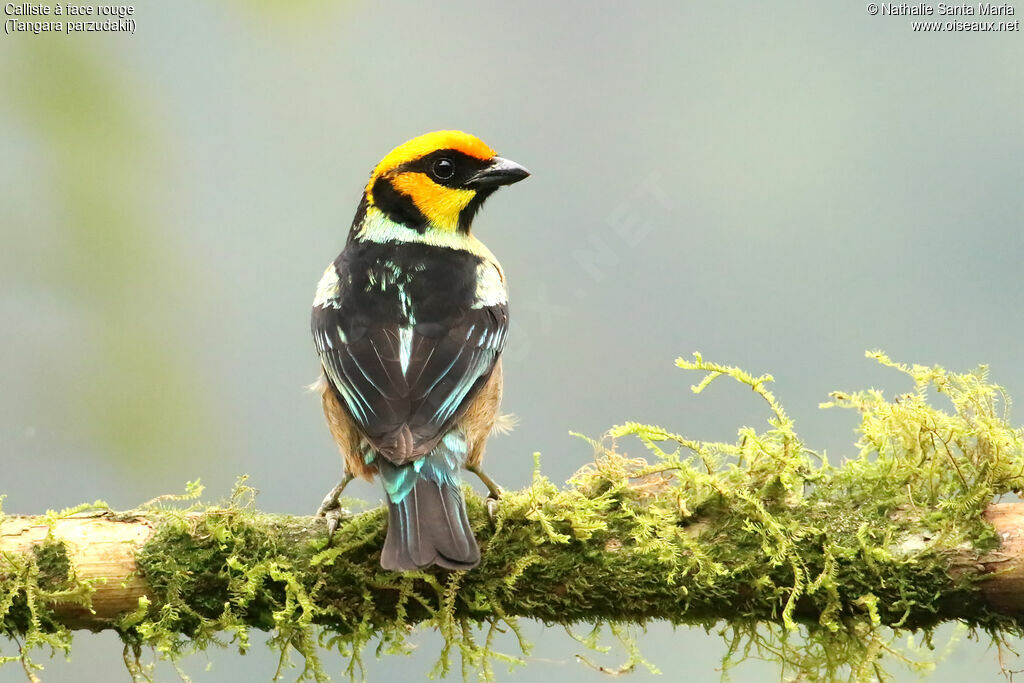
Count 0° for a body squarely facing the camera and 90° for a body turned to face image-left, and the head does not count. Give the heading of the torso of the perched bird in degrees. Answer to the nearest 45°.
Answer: approximately 180°
